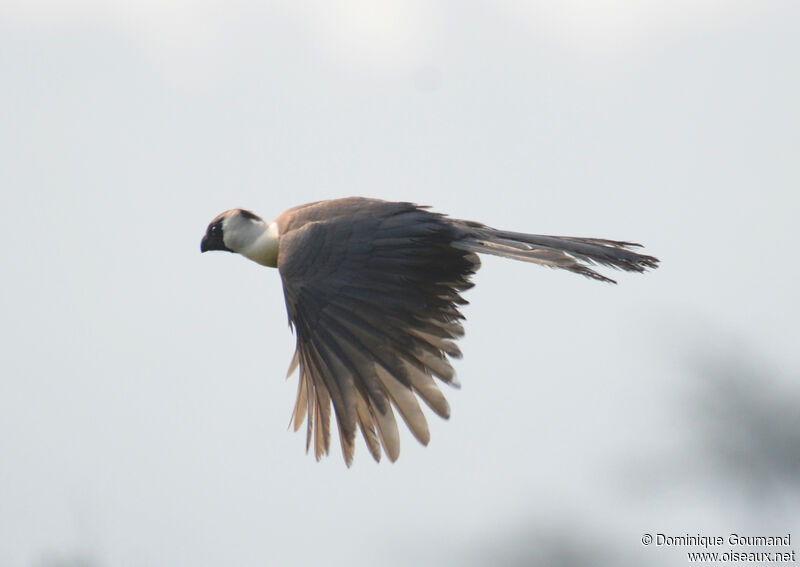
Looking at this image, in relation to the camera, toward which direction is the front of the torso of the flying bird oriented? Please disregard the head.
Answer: to the viewer's left
